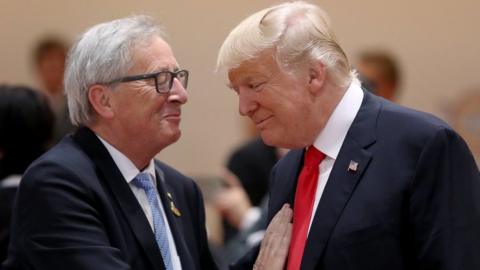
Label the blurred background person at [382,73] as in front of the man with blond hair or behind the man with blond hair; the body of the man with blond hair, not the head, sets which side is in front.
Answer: behind

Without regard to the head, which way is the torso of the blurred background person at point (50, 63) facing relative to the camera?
toward the camera

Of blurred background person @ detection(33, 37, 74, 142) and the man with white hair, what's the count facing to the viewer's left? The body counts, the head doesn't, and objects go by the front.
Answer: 0

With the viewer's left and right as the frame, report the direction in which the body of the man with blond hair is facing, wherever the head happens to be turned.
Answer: facing the viewer and to the left of the viewer

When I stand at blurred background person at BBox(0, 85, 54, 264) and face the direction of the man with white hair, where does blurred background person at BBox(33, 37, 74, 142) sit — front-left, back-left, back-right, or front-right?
back-left

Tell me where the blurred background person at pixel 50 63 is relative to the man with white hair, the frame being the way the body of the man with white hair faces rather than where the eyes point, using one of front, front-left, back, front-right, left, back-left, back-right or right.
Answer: back-left

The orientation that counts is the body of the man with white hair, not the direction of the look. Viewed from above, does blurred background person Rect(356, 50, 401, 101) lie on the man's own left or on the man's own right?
on the man's own left

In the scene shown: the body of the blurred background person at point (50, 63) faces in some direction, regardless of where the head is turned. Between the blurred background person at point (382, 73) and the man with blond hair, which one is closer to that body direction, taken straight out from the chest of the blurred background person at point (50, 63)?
the man with blond hair

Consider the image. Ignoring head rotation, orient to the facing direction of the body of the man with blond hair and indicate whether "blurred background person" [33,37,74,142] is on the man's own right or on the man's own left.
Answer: on the man's own right

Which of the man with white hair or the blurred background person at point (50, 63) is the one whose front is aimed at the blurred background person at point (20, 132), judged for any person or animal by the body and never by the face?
the blurred background person at point (50, 63)

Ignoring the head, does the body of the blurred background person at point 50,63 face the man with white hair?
yes

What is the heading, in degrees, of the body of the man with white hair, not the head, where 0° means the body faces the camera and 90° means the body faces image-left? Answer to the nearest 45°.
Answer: approximately 315°
